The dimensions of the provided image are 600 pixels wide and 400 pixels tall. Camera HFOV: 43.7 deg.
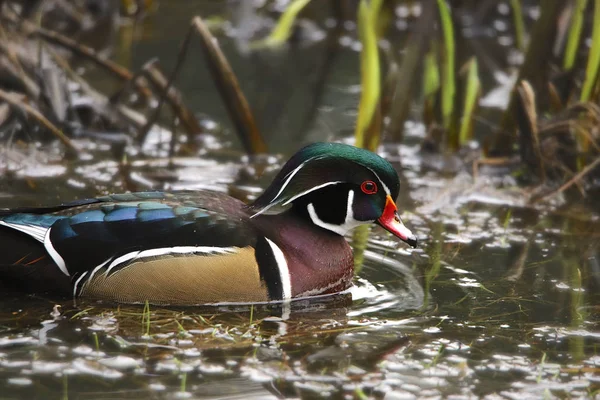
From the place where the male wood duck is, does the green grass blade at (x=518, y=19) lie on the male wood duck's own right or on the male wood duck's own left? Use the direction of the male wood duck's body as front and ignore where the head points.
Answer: on the male wood duck's own left

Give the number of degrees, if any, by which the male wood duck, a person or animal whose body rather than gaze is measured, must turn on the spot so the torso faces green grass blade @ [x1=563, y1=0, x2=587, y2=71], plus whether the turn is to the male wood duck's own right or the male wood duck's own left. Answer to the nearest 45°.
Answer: approximately 45° to the male wood duck's own left

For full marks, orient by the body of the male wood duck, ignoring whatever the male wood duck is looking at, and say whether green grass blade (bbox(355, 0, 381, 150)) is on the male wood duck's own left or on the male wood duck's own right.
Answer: on the male wood duck's own left

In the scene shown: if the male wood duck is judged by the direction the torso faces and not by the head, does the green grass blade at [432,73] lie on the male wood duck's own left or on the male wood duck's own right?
on the male wood duck's own left

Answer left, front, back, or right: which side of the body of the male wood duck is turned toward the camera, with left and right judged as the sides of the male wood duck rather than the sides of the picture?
right

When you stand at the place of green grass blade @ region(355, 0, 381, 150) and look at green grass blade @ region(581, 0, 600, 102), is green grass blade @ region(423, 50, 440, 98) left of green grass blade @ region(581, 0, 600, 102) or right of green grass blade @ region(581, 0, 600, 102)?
left

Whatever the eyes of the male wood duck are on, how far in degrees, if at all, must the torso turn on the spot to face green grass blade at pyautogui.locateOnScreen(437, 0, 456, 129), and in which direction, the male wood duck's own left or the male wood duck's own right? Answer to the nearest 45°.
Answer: approximately 45° to the male wood duck's own left

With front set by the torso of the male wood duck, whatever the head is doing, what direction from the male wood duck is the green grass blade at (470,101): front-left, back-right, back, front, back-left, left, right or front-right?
front-left

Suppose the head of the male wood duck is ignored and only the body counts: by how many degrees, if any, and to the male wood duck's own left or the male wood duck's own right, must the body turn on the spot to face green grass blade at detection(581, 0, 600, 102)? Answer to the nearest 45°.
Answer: approximately 45° to the male wood duck's own left
